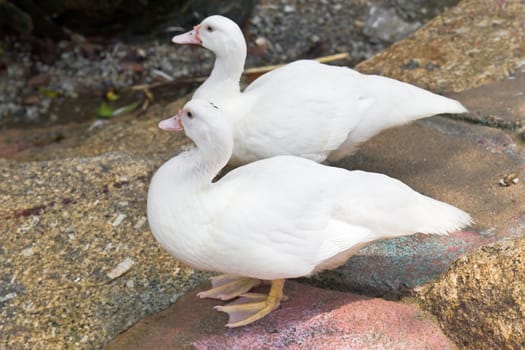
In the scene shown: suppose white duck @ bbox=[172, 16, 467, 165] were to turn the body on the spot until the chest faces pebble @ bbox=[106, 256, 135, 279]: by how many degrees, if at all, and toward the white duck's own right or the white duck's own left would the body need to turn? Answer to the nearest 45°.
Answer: approximately 45° to the white duck's own left

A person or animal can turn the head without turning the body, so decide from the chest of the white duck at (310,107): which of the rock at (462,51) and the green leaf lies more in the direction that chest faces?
the green leaf

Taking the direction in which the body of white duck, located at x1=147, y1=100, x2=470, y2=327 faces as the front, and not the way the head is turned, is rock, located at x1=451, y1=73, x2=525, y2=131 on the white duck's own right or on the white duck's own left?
on the white duck's own right

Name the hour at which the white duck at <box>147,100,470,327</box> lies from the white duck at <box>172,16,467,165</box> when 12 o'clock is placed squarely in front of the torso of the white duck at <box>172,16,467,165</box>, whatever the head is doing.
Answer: the white duck at <box>147,100,470,327</box> is roughly at 9 o'clock from the white duck at <box>172,16,467,165</box>.

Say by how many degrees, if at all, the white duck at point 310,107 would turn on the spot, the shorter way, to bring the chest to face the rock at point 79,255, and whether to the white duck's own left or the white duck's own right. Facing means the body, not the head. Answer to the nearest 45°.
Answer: approximately 45° to the white duck's own left

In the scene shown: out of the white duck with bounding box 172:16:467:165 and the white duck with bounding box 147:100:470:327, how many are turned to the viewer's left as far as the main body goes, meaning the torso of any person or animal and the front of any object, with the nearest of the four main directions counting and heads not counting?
2

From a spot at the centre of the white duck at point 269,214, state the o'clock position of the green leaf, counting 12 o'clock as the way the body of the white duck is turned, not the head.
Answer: The green leaf is roughly at 2 o'clock from the white duck.

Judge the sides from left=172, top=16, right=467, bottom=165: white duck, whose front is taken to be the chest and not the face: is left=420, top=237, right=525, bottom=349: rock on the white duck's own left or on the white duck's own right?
on the white duck's own left

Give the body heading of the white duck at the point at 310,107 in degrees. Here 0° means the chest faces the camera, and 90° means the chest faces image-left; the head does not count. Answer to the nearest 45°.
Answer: approximately 90°

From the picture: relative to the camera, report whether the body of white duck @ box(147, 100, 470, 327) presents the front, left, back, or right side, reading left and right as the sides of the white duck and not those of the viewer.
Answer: left
